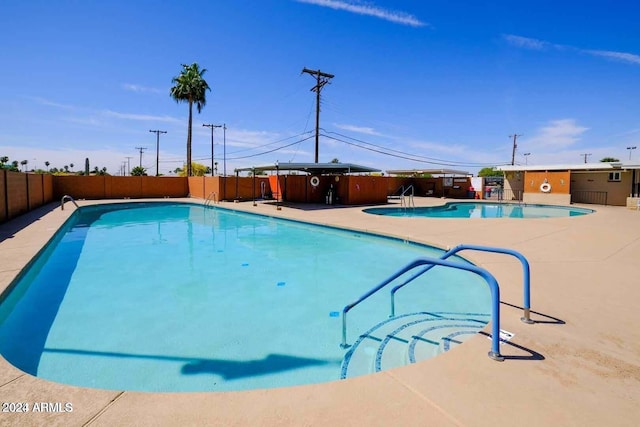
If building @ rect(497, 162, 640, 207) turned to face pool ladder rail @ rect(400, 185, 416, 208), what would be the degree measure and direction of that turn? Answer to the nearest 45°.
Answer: approximately 45° to its right

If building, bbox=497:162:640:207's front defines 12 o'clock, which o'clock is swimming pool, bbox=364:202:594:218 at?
The swimming pool is roughly at 1 o'clock from the building.

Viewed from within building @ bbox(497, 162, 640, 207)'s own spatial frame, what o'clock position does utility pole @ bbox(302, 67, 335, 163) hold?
The utility pole is roughly at 2 o'clock from the building.

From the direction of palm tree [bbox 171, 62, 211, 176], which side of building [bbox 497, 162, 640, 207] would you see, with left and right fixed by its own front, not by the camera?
right

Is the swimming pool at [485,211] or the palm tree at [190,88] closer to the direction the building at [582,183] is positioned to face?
the swimming pool

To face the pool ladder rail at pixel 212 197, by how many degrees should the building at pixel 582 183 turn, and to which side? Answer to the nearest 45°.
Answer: approximately 45° to its right

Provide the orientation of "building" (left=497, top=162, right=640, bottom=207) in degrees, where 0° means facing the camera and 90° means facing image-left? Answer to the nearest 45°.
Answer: approximately 0°
